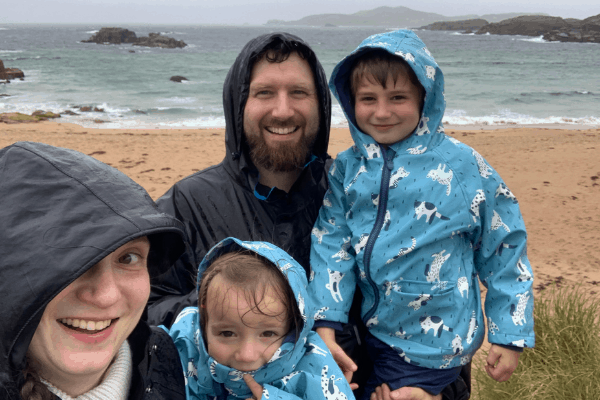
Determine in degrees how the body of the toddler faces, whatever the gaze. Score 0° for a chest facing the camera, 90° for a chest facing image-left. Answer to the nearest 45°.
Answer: approximately 0°

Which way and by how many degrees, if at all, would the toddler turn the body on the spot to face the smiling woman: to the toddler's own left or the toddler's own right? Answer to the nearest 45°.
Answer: approximately 45° to the toddler's own right

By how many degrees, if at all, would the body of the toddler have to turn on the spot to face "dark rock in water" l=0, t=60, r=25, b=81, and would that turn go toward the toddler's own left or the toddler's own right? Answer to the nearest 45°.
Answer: approximately 135° to the toddler's own right

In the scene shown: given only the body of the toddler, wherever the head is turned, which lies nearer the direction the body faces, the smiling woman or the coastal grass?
the smiling woman

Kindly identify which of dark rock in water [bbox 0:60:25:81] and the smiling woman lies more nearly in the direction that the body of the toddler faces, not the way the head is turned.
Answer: the smiling woman

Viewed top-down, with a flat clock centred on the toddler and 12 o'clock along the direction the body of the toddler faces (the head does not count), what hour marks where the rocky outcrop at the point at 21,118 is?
The rocky outcrop is roughly at 5 o'clock from the toddler.

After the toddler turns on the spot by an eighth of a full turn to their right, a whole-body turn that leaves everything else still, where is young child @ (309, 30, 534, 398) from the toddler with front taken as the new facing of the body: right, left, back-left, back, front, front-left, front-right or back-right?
back

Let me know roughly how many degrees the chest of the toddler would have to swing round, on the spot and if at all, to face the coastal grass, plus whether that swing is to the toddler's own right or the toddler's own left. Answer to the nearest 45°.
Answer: approximately 135° to the toddler's own left
